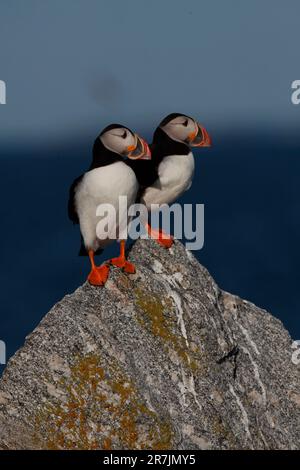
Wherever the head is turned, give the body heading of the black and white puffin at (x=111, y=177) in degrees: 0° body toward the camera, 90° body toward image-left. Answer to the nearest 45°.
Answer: approximately 315°
